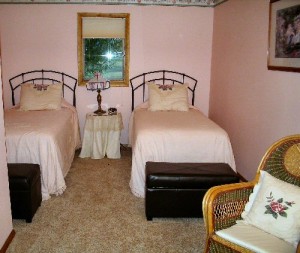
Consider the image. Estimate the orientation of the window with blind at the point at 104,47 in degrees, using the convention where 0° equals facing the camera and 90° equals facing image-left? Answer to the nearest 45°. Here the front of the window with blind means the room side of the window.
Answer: approximately 0°

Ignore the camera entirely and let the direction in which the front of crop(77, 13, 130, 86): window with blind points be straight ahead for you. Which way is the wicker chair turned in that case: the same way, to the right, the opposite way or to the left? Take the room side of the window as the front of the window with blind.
to the right

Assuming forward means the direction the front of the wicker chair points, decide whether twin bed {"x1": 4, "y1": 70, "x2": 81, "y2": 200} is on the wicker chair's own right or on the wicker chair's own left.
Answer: on the wicker chair's own right

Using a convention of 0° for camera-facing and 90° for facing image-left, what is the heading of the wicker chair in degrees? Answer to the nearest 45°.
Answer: approximately 45°

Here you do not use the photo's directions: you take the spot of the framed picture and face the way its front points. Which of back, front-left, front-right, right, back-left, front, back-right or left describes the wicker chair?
front-left

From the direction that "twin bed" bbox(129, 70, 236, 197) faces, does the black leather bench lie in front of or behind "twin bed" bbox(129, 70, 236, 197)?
in front

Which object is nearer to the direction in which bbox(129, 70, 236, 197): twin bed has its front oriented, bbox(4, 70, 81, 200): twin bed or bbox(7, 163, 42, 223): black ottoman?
the black ottoman

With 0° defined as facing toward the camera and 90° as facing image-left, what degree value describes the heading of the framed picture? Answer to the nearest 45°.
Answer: approximately 45°

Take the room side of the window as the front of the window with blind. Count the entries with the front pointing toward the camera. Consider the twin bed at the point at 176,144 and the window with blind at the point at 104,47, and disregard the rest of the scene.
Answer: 2

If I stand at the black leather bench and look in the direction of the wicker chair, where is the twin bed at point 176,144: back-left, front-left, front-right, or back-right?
back-left
